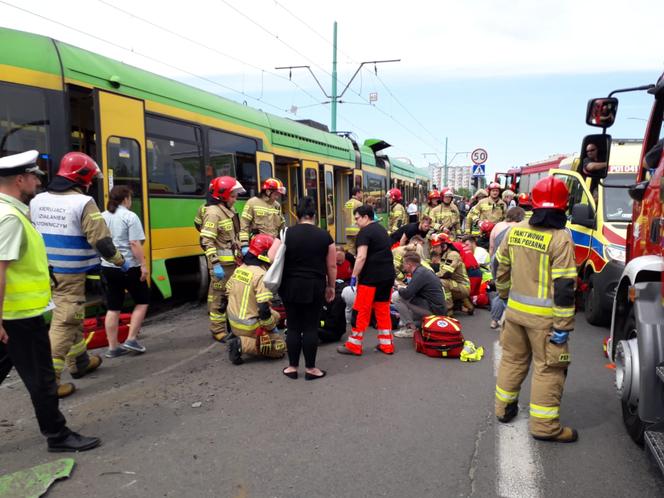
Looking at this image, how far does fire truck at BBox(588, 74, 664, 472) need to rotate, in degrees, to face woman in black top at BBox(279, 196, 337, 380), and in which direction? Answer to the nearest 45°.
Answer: approximately 90° to its left

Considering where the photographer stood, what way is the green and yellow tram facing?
facing away from the viewer and to the right of the viewer

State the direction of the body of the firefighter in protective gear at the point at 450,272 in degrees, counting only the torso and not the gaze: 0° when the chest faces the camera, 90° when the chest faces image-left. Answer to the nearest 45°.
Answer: approximately 90°

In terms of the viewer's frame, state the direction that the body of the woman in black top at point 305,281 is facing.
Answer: away from the camera

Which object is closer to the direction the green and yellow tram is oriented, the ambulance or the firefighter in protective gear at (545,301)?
the ambulance

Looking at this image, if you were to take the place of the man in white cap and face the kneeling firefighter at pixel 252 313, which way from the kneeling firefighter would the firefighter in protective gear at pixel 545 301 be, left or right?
right

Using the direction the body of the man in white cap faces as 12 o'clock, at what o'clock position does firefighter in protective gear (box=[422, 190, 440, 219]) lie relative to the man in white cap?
The firefighter in protective gear is roughly at 11 o'clock from the man in white cap.

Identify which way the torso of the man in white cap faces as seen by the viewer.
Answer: to the viewer's right

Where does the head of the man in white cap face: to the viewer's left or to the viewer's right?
to the viewer's right

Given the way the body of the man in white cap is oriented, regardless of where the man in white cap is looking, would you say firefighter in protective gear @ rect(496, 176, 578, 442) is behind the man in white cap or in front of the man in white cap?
in front

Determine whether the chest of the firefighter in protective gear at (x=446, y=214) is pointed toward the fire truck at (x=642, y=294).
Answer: yes

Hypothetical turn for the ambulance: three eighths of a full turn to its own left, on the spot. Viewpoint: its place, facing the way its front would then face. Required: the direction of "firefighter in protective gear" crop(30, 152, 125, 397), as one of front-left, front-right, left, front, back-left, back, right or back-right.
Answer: back-left
